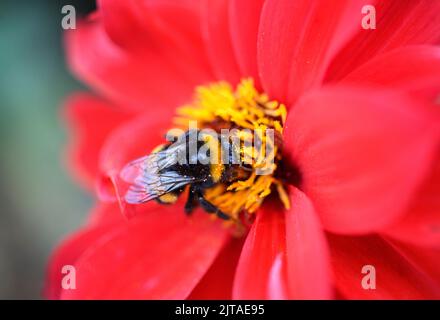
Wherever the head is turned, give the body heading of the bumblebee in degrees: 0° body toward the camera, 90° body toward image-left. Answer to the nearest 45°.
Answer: approximately 270°
